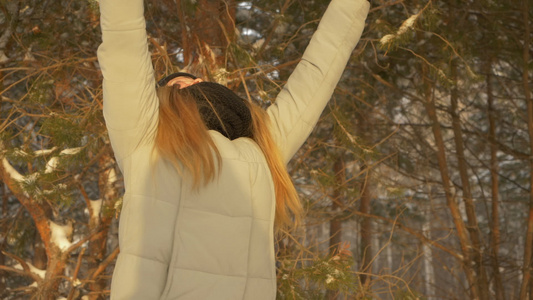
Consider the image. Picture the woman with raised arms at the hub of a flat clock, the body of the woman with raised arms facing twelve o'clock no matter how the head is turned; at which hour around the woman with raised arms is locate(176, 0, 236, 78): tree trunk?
The tree trunk is roughly at 1 o'clock from the woman with raised arms.

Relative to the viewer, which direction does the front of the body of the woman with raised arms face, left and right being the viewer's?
facing away from the viewer and to the left of the viewer

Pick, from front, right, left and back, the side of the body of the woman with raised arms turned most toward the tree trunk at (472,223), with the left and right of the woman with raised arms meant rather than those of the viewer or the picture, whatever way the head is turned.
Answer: right

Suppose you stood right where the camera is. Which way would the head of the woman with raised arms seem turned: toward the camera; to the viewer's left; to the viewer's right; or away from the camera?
away from the camera

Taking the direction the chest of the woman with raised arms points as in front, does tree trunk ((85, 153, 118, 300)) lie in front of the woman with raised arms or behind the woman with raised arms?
in front
